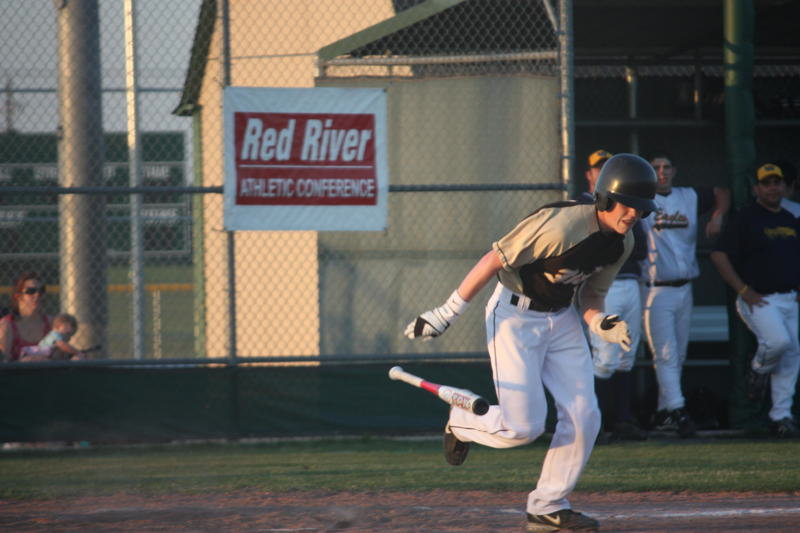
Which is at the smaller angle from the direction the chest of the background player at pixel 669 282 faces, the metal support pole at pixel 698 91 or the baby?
the baby

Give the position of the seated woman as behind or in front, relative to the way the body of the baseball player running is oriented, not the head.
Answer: behind

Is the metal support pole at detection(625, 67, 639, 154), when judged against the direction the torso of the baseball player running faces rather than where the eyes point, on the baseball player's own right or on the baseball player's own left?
on the baseball player's own left

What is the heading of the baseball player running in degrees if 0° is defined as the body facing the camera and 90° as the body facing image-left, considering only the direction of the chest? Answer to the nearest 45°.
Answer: approximately 315°

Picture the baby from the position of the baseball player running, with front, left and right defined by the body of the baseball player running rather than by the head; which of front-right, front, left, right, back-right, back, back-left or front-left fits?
back

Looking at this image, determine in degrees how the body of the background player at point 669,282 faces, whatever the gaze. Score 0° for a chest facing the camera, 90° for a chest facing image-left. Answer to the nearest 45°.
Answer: approximately 0°
